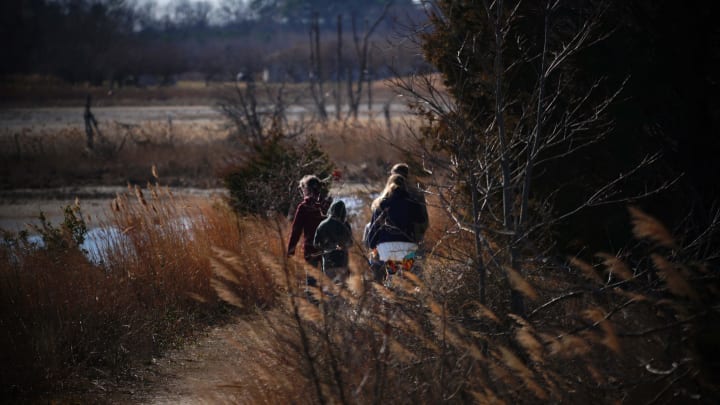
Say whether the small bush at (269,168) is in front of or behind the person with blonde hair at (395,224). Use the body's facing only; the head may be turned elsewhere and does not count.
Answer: in front

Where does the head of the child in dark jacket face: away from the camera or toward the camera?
away from the camera

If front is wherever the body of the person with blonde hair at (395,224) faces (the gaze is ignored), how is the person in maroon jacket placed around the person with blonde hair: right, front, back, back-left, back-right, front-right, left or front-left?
left

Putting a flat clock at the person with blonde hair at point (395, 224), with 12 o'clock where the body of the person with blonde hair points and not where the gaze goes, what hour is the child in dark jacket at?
The child in dark jacket is roughly at 8 o'clock from the person with blonde hair.

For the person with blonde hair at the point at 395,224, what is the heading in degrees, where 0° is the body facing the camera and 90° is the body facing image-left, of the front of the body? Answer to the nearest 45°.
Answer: approximately 180°
